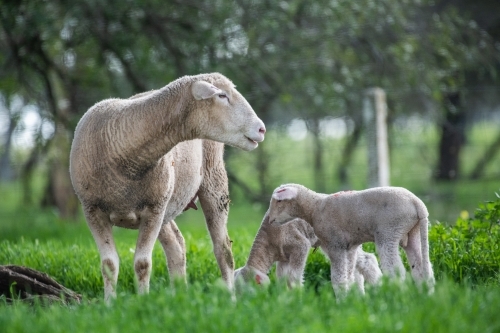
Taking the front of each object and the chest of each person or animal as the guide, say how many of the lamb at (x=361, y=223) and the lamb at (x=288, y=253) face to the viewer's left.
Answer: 2

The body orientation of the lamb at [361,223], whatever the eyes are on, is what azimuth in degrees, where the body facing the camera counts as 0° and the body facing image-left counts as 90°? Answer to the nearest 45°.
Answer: approximately 90°

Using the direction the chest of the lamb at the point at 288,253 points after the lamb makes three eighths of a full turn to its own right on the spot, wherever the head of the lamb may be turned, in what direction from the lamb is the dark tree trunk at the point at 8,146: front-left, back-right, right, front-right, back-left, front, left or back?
left

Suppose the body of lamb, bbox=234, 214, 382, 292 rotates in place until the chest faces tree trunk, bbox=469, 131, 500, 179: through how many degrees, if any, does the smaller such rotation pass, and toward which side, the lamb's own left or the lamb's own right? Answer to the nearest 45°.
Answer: approximately 135° to the lamb's own right

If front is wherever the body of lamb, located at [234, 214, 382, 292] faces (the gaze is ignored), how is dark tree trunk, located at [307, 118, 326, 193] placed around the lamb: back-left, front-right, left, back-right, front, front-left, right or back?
right

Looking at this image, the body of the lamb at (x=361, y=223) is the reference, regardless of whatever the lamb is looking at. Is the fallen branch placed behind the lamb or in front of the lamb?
in front

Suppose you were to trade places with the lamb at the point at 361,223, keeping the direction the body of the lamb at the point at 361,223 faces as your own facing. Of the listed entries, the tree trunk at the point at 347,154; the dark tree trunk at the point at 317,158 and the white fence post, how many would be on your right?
3

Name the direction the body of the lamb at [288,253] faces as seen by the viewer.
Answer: to the viewer's left
